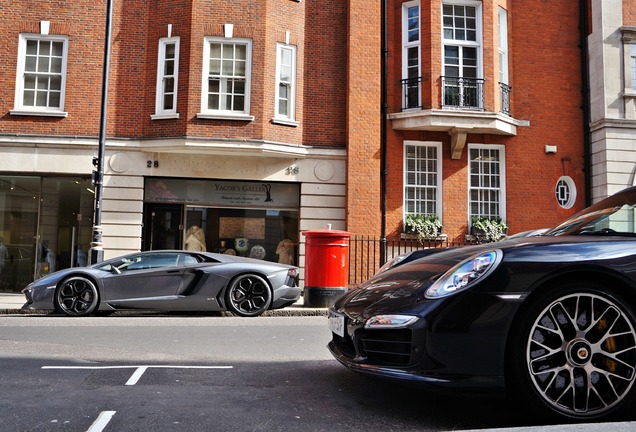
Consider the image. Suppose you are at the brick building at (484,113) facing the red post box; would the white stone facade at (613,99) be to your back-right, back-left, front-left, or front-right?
back-left

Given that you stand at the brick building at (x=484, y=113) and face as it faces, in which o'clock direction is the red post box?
The red post box is roughly at 1 o'clock from the brick building.

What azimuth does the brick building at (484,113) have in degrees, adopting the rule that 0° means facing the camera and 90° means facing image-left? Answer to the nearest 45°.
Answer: approximately 0°

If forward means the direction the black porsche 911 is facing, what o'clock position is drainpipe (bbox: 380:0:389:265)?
The drainpipe is roughly at 4 o'clock from the black porsche 911.

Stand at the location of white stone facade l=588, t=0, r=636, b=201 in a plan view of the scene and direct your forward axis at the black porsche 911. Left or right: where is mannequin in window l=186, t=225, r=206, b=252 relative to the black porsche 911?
right

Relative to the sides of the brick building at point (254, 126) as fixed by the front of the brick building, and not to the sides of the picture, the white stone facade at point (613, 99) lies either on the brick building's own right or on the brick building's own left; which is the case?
on the brick building's own left

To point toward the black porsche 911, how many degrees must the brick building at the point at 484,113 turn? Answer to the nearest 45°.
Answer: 0° — it already faces it
